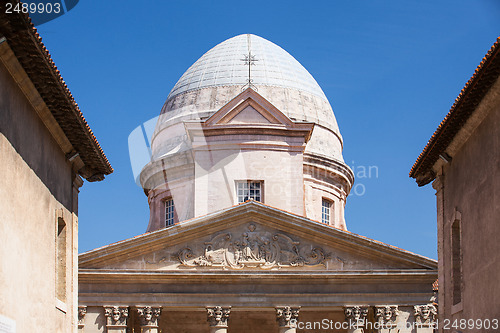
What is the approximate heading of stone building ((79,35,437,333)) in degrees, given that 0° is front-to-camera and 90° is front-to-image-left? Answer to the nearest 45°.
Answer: approximately 0°

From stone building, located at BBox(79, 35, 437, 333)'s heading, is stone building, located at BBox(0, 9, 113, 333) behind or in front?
in front
